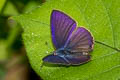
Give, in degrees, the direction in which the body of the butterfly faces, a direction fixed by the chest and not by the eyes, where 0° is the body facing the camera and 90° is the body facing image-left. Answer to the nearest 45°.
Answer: approximately 90°
